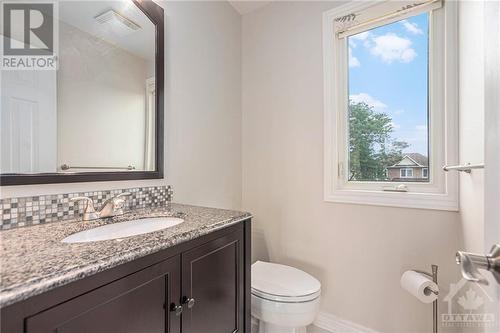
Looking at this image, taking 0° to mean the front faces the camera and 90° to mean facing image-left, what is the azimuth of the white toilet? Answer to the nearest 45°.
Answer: approximately 315°

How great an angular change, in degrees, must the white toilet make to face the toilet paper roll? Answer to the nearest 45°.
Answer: approximately 45° to its left

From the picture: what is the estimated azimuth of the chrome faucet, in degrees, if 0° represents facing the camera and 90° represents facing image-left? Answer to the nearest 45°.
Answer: approximately 315°

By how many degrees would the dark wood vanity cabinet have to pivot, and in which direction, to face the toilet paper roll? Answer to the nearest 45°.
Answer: approximately 45° to its left
